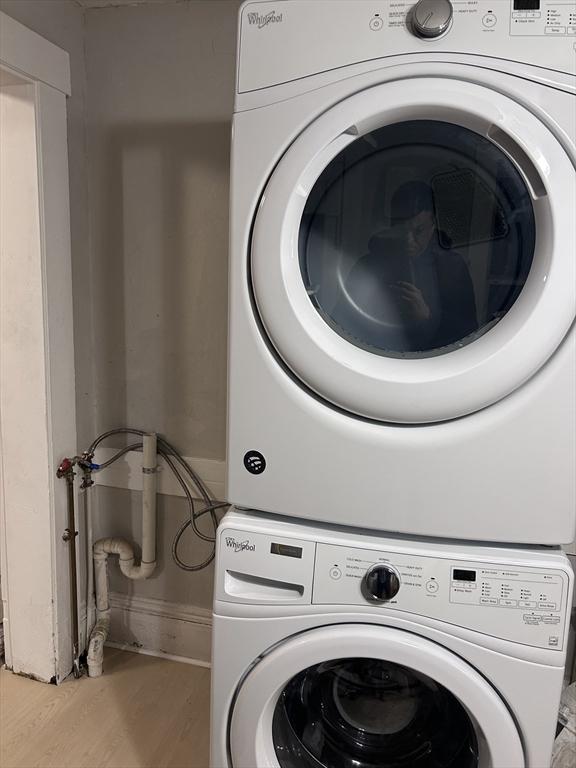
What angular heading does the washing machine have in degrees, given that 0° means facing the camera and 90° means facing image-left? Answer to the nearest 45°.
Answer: approximately 0°

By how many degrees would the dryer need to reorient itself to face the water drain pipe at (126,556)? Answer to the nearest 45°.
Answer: approximately 135° to its right

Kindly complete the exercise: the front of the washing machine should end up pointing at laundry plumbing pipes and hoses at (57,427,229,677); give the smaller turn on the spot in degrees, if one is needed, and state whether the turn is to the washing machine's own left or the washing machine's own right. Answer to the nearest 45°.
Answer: approximately 135° to the washing machine's own right

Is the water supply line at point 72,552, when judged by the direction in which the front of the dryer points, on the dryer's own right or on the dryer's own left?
on the dryer's own right

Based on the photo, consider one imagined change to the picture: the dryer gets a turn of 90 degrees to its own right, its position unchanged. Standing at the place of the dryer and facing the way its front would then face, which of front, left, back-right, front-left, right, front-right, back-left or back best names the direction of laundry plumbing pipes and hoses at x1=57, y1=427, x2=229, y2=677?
front-right
